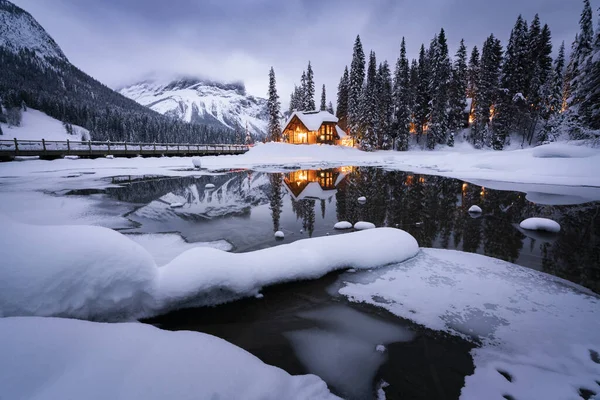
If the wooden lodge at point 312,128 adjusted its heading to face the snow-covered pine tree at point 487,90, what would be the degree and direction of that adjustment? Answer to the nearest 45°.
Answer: approximately 135° to its left

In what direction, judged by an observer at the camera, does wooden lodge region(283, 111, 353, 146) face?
facing the viewer and to the left of the viewer

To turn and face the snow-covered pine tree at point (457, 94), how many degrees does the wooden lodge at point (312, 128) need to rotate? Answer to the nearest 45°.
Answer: approximately 135° to its left

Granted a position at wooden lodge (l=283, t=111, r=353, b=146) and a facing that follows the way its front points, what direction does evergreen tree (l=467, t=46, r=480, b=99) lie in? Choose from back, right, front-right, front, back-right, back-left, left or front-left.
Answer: back-left

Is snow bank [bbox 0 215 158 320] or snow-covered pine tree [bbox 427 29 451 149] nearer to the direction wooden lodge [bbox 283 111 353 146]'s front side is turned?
the snow bank

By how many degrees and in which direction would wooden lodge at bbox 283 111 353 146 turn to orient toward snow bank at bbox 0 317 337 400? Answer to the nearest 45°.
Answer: approximately 45° to its left

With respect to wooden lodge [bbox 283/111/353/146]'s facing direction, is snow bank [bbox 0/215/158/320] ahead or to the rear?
ahead

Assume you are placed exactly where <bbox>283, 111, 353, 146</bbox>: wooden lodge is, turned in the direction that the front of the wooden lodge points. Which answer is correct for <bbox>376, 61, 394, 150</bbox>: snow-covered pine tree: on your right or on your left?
on your left

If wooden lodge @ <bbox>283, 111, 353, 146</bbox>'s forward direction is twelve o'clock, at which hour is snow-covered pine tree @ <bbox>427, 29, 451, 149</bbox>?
The snow-covered pine tree is roughly at 8 o'clock from the wooden lodge.
